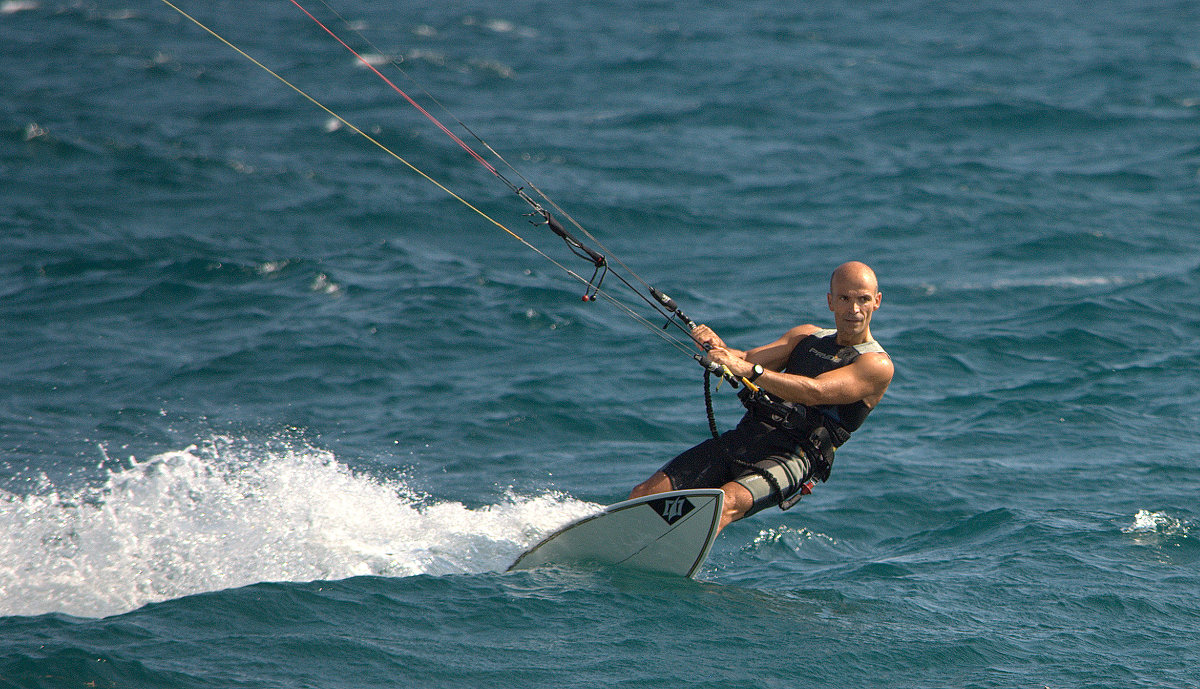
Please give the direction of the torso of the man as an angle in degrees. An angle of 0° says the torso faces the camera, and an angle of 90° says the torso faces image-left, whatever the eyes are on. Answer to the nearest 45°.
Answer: approximately 45°
